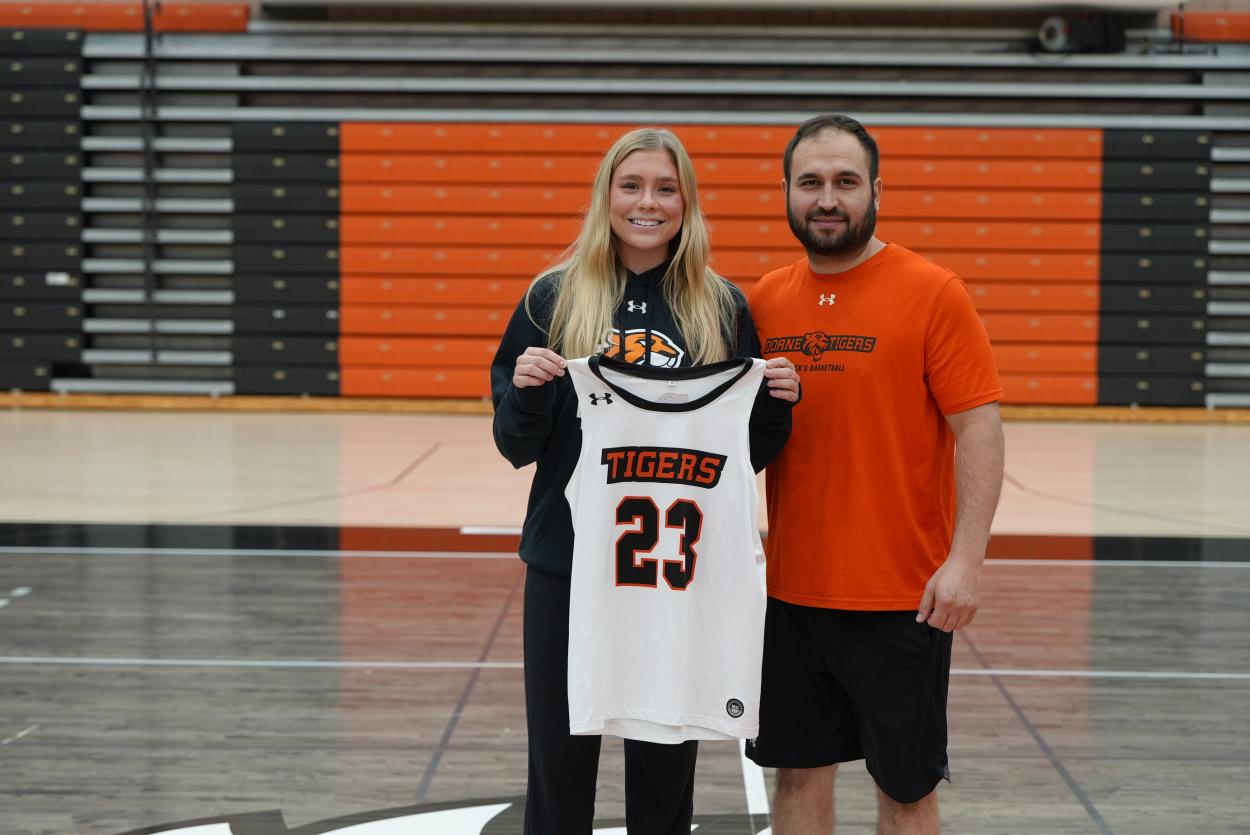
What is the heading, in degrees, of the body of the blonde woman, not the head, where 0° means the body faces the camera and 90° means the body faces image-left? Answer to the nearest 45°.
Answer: approximately 0°
